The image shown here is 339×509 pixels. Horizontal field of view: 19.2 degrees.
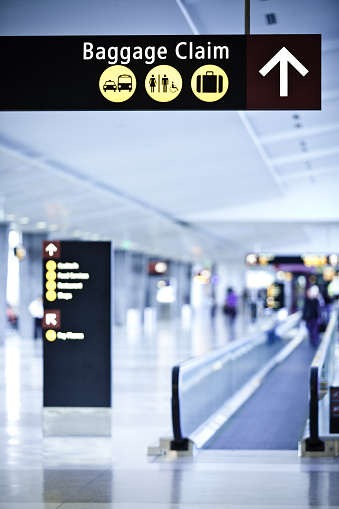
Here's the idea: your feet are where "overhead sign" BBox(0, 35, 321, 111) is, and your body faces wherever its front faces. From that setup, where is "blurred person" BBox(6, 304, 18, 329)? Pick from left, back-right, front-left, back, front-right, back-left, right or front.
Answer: back

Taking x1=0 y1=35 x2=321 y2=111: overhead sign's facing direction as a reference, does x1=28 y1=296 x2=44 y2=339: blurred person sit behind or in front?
behind

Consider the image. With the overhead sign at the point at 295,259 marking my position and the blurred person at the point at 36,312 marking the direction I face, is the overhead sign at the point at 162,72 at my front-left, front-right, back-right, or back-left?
front-left

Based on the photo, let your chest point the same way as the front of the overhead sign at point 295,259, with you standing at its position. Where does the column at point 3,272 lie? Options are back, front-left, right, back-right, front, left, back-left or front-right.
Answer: front-right

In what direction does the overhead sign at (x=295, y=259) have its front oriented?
toward the camera

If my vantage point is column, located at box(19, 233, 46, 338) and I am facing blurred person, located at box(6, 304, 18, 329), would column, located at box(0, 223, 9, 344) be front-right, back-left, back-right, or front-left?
back-left

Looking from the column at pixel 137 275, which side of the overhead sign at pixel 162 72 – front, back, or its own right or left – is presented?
back

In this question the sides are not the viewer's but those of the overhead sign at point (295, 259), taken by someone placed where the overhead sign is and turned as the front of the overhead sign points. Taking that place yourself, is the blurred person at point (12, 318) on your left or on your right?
on your right

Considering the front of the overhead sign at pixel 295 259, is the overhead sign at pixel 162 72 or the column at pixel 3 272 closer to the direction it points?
the overhead sign

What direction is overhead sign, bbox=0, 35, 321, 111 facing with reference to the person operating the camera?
facing the viewer

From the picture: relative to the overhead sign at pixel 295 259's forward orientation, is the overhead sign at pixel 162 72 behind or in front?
in front

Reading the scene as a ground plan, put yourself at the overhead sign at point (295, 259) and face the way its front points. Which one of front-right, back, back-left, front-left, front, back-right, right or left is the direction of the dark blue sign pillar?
front

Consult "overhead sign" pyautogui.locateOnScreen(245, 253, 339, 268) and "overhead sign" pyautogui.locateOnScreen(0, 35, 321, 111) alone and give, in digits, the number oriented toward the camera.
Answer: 2

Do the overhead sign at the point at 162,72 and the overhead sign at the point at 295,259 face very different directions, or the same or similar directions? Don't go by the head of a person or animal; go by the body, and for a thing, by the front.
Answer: same or similar directions

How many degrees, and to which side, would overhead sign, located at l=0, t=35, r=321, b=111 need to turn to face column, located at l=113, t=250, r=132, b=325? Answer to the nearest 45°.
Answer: approximately 180°

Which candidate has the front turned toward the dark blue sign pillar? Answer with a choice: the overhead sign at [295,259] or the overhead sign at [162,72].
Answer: the overhead sign at [295,259]

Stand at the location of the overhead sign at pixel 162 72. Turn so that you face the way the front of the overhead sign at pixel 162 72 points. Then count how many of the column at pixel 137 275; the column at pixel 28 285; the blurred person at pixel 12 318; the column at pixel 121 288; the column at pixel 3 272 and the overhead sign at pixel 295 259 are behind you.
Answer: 6
